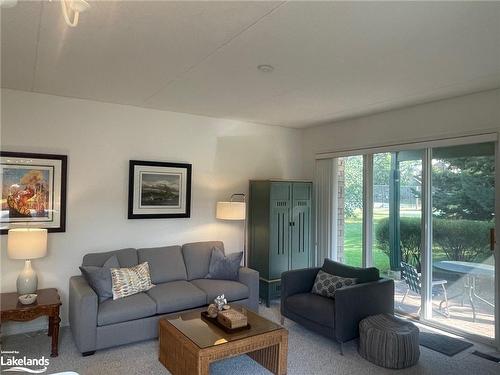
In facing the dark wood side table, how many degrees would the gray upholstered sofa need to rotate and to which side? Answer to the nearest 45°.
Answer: approximately 135° to its right

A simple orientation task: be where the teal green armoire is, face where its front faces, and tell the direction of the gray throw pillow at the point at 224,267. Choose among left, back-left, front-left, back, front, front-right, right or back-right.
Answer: right

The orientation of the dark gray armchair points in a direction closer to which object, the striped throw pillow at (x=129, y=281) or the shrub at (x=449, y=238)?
the striped throw pillow

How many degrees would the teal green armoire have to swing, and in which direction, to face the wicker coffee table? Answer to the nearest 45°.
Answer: approximately 45° to its right

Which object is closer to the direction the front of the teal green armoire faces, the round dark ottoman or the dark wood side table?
the round dark ottoman

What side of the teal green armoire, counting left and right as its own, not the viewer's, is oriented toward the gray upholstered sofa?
right

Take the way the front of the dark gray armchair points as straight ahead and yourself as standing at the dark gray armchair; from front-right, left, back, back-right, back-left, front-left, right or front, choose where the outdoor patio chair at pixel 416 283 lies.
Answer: back

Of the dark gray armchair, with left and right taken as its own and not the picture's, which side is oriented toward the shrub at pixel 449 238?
back

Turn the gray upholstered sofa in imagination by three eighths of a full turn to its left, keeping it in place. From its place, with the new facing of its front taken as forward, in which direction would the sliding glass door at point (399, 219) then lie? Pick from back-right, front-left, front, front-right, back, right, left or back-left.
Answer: right

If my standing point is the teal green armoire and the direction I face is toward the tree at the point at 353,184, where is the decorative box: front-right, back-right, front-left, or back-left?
back-right

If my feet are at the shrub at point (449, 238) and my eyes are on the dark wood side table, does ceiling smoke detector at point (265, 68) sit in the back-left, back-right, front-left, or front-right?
front-left

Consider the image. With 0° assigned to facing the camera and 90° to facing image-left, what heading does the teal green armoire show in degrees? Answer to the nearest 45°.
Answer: approximately 315°

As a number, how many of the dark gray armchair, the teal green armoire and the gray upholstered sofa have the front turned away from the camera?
0

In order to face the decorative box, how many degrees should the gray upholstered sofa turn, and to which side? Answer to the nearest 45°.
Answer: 0° — it already faces it

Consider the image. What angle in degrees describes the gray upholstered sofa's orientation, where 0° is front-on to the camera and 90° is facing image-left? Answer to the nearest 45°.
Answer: approximately 315°

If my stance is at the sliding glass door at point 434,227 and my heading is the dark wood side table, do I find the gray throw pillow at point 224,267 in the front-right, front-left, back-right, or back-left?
front-right

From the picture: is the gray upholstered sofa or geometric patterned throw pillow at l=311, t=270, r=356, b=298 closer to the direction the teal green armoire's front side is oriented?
the geometric patterned throw pillow

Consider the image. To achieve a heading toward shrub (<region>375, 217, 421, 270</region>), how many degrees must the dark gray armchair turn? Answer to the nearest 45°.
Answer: approximately 180°
